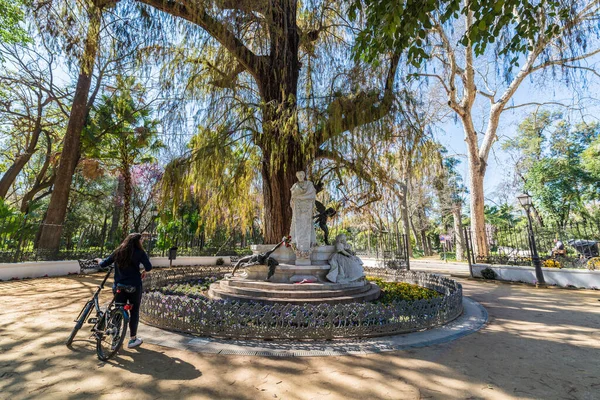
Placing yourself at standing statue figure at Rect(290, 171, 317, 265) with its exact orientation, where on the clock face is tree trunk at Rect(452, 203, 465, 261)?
The tree trunk is roughly at 7 o'clock from the standing statue figure.

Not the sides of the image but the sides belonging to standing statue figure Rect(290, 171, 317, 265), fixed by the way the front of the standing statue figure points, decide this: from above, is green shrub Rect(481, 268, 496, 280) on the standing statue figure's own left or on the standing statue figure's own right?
on the standing statue figure's own left

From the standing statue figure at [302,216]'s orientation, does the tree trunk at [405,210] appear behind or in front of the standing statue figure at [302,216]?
behind

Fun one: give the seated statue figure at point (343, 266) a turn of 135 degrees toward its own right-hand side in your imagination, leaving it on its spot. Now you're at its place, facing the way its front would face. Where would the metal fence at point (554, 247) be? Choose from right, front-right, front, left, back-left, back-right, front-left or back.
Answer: back-right

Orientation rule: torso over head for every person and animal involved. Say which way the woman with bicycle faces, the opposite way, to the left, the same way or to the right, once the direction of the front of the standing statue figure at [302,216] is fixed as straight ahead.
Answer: the opposite way

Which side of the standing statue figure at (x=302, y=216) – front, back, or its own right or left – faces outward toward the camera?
front

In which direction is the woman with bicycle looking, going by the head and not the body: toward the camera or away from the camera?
away from the camera

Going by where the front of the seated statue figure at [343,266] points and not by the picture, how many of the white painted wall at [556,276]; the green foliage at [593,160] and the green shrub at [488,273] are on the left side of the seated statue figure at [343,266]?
3

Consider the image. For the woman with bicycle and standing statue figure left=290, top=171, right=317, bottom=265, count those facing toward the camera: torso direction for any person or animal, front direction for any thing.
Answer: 1

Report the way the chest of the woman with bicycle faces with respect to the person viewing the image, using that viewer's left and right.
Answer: facing away from the viewer and to the right of the viewer

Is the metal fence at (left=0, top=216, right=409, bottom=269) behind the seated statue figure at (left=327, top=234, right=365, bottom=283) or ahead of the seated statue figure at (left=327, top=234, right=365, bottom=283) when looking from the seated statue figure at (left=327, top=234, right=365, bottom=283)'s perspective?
behind
